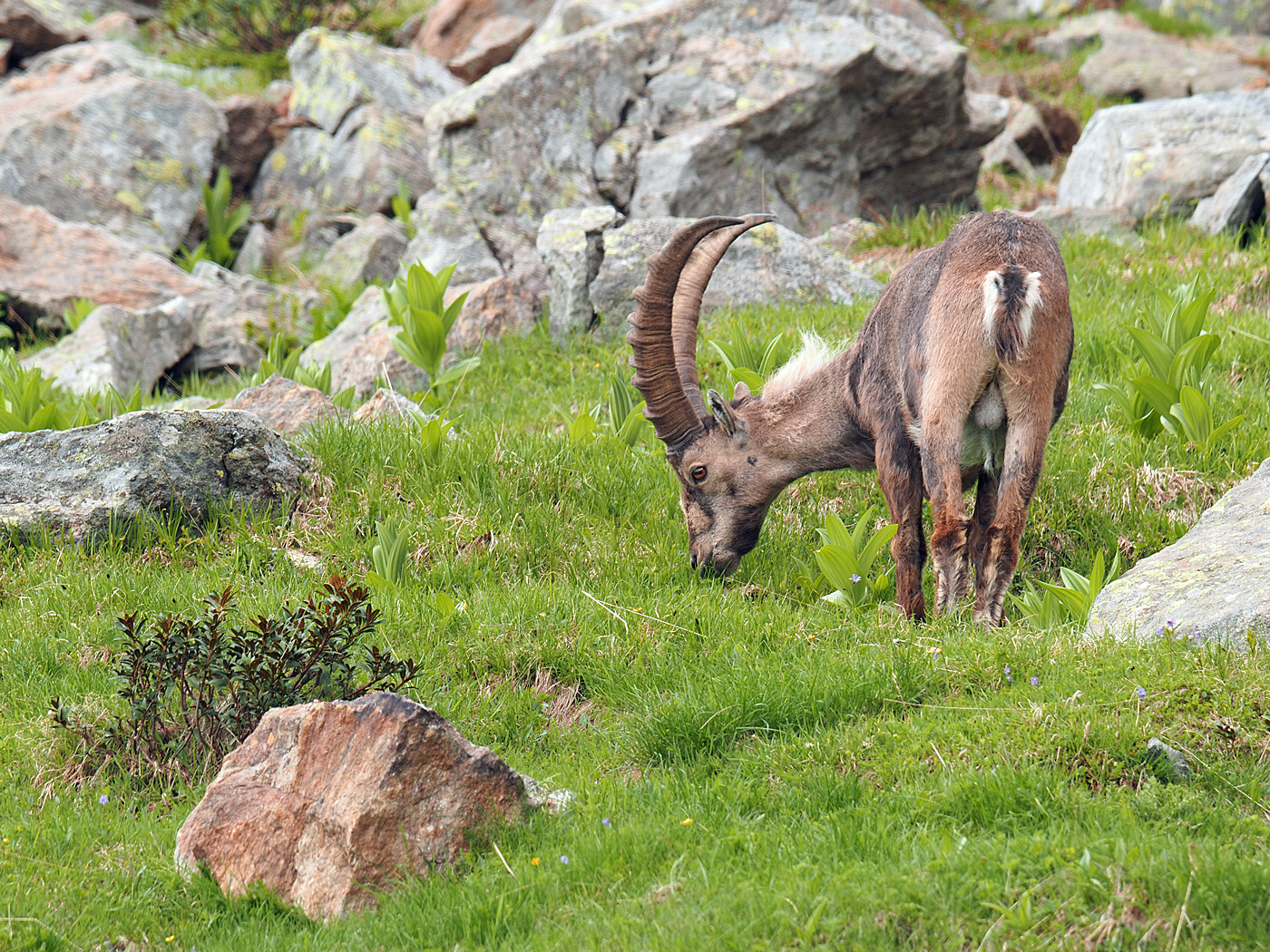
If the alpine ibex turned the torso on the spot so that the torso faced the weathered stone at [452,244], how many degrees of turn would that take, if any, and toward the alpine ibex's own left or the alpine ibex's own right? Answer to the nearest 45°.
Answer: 0° — it already faces it

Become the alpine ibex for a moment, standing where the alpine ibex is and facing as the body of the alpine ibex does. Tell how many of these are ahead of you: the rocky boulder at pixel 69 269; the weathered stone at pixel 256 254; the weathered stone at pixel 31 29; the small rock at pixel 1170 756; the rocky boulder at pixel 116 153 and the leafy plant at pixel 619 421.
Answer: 5

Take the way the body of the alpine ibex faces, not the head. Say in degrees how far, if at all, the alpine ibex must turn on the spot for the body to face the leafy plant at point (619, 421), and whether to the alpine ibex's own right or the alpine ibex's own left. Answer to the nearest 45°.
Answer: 0° — it already faces it

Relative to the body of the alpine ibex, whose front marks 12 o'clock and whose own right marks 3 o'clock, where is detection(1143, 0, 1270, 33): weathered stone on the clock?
The weathered stone is roughly at 2 o'clock from the alpine ibex.

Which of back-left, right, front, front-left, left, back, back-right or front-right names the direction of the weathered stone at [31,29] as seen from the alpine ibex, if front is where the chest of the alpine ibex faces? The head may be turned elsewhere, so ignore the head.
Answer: front

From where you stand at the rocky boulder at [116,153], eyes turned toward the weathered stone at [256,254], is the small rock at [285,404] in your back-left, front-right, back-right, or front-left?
front-right

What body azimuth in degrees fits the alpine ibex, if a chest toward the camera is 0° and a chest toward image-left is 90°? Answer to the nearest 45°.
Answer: approximately 135°

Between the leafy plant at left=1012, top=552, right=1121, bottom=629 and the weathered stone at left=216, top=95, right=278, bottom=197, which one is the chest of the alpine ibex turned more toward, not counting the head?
the weathered stone

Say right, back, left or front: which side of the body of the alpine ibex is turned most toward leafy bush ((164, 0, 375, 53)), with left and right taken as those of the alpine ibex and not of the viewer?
front

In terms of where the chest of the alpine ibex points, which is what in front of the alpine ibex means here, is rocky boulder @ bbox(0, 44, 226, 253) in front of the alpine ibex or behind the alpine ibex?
in front

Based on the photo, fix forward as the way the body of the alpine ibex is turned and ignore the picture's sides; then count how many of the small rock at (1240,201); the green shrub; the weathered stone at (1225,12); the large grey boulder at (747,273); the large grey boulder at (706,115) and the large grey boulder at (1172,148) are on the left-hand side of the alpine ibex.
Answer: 1

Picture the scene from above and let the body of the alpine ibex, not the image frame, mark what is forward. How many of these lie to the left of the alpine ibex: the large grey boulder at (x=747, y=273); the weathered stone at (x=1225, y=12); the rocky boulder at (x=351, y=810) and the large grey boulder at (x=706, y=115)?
1

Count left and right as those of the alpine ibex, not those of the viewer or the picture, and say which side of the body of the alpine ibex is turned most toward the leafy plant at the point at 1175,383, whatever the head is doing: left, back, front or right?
right
